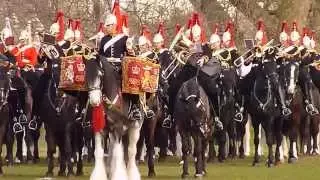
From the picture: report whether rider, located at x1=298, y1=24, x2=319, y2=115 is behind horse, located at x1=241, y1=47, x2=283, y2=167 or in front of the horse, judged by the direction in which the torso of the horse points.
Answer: behind

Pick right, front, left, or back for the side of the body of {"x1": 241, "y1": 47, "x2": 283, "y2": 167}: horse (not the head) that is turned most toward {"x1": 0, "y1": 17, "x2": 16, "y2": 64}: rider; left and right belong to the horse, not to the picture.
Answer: right

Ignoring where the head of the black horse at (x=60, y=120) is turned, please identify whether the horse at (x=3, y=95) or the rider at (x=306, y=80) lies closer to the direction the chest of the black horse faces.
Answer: the horse

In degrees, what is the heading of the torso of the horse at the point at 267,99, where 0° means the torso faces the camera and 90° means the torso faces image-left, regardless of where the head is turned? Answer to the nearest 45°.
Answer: approximately 0°
